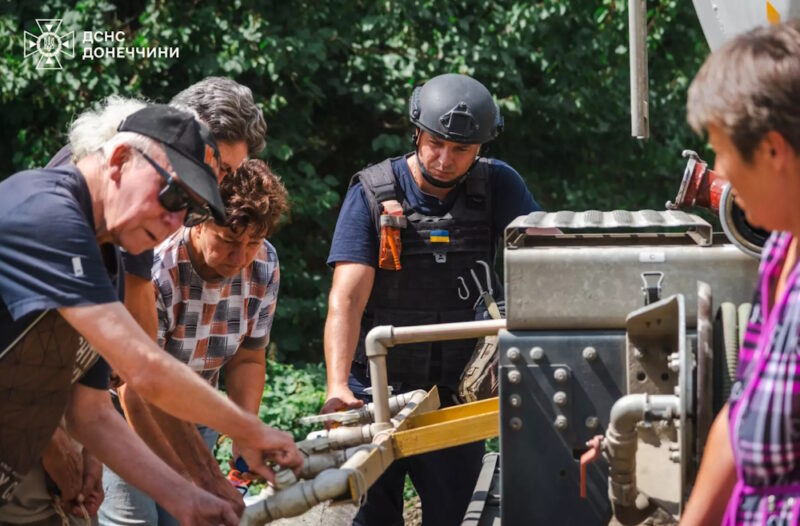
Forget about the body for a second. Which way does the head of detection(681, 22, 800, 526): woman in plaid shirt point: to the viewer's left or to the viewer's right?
to the viewer's left

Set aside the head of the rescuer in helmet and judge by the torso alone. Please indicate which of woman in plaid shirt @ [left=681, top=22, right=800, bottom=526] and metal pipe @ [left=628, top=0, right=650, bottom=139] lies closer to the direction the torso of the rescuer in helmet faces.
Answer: the woman in plaid shirt

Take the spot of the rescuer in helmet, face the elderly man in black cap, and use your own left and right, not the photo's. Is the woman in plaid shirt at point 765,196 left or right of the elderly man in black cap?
left

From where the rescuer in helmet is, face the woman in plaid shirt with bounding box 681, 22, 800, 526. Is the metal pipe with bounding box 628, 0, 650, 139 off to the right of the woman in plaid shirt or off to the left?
left

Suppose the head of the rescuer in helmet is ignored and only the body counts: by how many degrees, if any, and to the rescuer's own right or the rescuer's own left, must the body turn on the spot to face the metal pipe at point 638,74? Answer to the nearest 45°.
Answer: approximately 45° to the rescuer's own left

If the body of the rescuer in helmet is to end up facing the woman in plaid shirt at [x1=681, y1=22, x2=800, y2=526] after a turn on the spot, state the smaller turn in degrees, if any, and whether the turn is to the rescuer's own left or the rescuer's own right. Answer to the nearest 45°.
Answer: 0° — they already face them

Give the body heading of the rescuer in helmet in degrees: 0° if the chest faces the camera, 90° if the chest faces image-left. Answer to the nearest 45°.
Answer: approximately 0°
